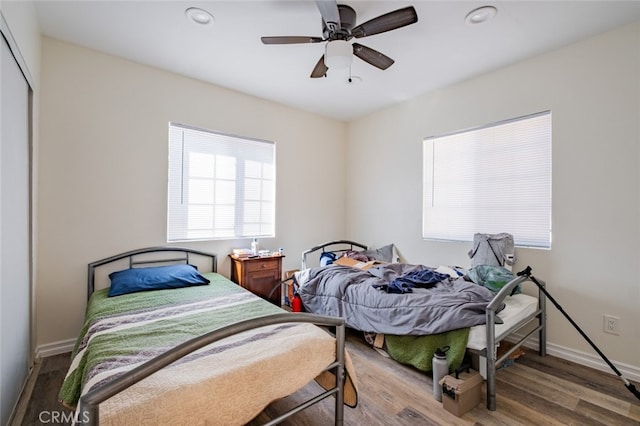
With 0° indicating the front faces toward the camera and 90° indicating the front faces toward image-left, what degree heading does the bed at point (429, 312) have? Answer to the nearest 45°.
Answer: approximately 315°

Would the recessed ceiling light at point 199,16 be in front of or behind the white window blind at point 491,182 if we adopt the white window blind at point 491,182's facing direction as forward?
in front

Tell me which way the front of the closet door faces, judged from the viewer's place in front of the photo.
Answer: facing to the right of the viewer

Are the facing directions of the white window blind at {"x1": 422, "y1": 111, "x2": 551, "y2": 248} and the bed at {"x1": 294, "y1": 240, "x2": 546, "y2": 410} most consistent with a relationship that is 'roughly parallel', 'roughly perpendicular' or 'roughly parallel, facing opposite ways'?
roughly perpendicular

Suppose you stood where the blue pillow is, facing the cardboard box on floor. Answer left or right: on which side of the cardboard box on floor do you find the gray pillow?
left

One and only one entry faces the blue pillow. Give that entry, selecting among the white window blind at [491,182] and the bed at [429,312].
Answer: the white window blind

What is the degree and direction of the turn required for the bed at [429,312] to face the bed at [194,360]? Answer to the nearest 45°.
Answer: approximately 90° to its right

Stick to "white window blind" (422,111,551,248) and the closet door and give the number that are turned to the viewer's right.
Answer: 1

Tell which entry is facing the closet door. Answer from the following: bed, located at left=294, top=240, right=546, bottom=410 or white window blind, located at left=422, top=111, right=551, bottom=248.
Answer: the white window blind

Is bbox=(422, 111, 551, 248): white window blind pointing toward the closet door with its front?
yes
